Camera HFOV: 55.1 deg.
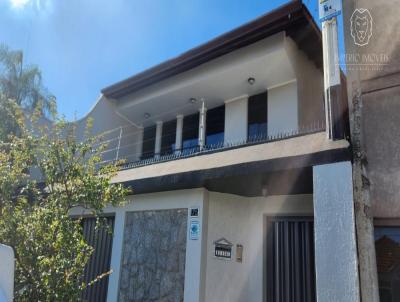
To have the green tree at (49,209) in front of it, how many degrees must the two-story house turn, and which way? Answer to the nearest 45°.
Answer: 0° — it already faces it

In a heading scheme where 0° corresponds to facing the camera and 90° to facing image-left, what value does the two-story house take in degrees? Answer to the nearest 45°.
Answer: approximately 45°

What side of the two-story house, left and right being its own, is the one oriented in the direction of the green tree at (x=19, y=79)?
right
